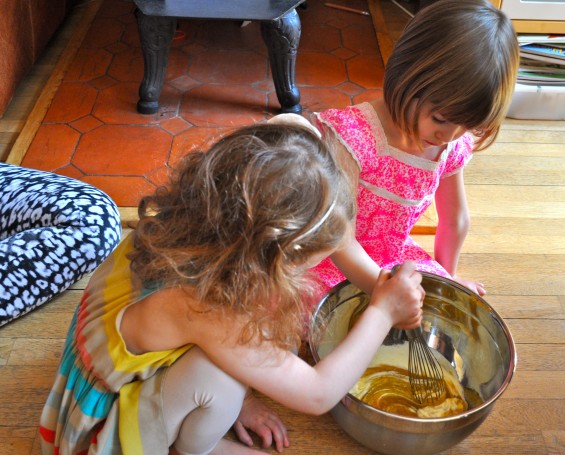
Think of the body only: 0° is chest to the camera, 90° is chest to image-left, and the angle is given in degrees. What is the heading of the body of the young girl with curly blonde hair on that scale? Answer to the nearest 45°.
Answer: approximately 270°

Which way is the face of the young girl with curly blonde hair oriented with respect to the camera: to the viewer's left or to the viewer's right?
to the viewer's right
